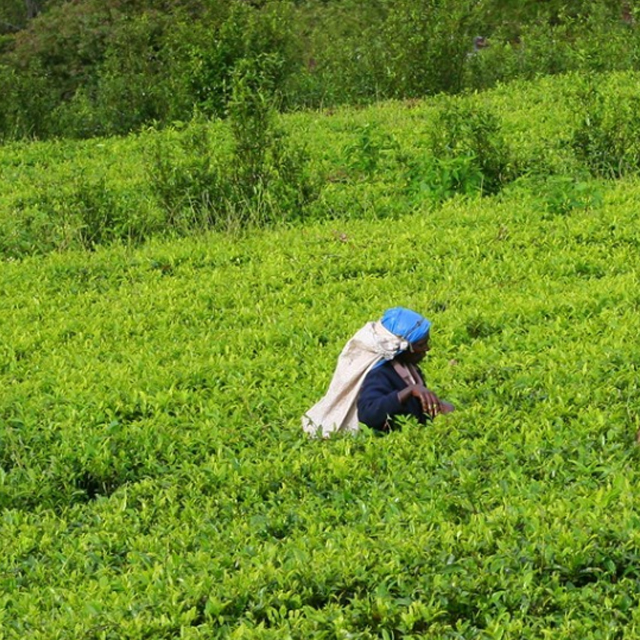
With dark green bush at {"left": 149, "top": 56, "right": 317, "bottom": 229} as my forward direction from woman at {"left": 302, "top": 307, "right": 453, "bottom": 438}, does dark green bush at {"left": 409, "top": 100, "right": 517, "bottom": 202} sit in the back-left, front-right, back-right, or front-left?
front-right

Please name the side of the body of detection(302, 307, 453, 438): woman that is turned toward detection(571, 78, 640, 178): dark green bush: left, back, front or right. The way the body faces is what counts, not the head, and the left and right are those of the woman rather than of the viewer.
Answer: left

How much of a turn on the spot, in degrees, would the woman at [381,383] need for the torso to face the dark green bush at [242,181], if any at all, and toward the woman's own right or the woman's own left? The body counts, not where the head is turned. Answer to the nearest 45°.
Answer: approximately 90° to the woman's own left

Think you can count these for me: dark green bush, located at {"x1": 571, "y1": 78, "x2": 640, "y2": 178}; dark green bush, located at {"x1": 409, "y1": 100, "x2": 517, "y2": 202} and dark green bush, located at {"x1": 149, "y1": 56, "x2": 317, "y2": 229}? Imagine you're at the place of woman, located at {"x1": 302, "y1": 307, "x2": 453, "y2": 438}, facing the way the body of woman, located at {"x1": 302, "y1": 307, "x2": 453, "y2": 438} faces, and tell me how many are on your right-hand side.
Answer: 0

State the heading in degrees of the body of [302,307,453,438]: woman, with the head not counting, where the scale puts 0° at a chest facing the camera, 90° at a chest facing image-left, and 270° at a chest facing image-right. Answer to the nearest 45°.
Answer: approximately 270°

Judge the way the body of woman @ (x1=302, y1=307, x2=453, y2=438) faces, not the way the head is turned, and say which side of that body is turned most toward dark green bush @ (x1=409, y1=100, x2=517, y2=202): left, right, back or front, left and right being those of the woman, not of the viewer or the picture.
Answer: left
